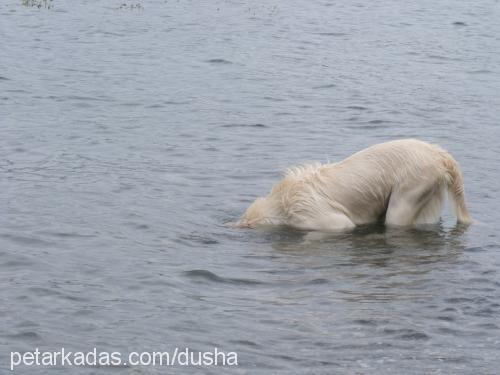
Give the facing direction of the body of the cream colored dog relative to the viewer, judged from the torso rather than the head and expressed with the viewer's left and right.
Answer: facing to the left of the viewer
